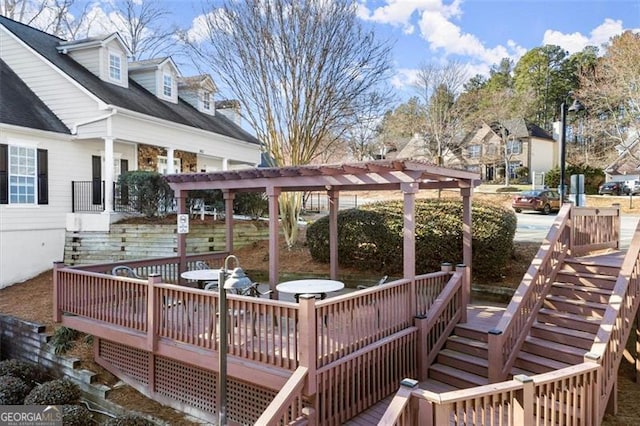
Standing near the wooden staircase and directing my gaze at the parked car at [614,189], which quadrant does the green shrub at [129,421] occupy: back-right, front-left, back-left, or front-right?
back-left

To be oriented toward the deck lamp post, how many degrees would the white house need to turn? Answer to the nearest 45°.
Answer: approximately 45° to its right

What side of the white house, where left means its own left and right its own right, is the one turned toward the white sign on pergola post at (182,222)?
front

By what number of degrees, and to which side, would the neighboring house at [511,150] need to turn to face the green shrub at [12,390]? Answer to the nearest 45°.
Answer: approximately 45° to its left

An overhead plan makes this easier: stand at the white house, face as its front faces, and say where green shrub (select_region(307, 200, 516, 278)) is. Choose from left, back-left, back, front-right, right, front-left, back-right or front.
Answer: front

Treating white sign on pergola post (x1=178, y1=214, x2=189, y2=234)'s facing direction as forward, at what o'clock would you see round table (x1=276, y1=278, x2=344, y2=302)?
The round table is roughly at 11 o'clock from the white sign on pergola post.

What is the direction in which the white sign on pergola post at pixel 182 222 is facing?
toward the camera

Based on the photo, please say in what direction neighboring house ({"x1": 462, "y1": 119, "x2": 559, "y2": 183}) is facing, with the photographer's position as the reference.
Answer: facing the viewer and to the left of the viewer

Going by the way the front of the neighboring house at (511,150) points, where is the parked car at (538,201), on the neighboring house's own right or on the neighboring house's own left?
on the neighboring house's own left

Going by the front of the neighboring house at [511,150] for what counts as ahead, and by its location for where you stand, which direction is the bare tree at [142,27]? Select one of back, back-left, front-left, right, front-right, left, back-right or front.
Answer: front

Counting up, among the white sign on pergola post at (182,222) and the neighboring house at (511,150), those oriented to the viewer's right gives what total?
0

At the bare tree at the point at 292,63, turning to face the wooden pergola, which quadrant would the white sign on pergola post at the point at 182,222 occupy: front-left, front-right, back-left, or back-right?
front-right

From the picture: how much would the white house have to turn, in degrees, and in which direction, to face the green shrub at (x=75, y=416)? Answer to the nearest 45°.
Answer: approximately 45° to its right

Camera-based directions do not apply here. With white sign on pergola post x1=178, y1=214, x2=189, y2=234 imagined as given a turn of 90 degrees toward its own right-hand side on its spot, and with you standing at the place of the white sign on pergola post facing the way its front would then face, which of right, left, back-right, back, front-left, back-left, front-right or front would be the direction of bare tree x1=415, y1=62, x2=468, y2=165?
back-right

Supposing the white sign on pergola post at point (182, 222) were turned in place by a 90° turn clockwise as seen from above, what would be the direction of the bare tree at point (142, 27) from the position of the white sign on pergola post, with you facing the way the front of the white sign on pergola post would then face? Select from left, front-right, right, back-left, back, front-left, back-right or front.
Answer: right

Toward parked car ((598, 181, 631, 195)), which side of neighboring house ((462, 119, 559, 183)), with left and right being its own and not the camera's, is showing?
left

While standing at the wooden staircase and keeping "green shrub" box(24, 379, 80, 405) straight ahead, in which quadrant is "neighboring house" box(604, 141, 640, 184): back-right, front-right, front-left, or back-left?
back-right

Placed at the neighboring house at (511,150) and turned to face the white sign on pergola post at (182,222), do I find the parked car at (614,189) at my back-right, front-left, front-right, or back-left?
front-left
